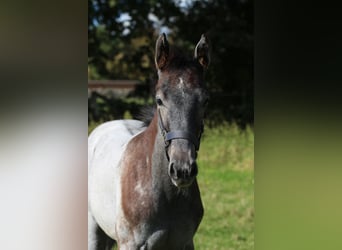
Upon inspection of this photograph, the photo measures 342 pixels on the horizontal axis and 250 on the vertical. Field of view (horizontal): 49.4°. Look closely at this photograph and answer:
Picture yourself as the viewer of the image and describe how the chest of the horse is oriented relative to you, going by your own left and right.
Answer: facing the viewer and to the right of the viewer
